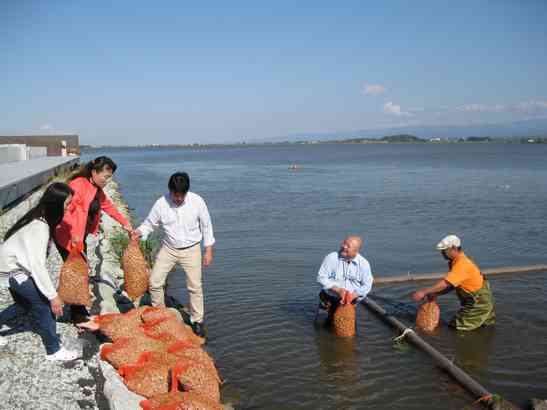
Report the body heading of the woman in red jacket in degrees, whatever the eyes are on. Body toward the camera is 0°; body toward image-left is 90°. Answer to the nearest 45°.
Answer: approximately 315°

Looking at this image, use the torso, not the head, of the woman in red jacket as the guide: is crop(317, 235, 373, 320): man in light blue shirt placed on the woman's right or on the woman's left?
on the woman's left

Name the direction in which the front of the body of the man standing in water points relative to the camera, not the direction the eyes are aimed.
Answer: to the viewer's left

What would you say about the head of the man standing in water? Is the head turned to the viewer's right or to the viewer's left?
to the viewer's left

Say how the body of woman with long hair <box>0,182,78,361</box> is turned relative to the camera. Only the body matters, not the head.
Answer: to the viewer's right
